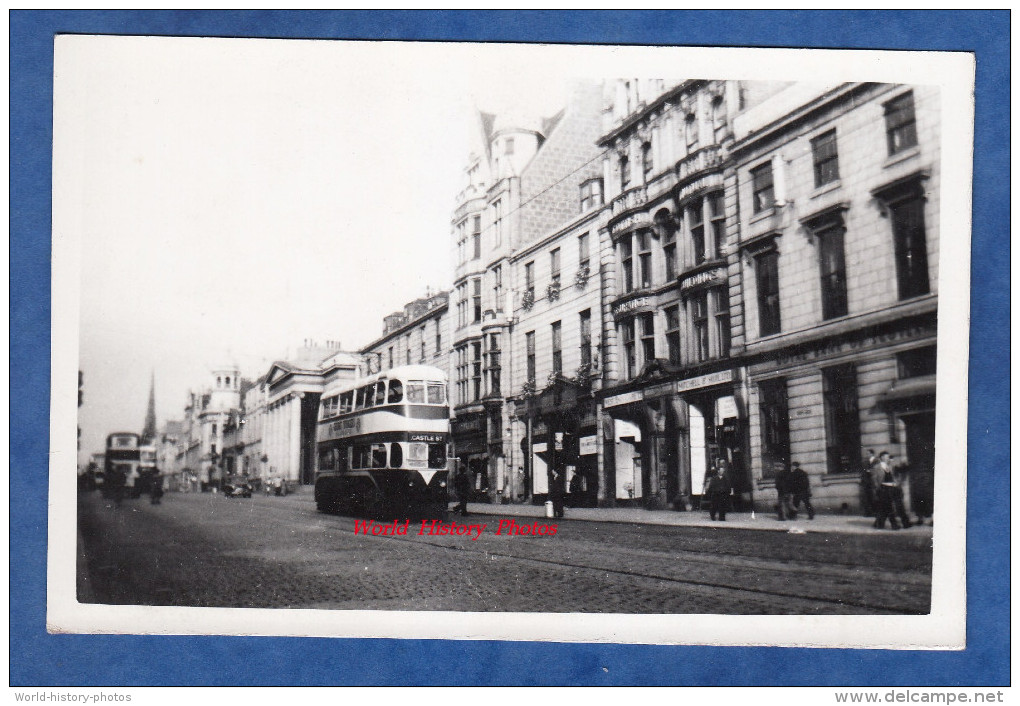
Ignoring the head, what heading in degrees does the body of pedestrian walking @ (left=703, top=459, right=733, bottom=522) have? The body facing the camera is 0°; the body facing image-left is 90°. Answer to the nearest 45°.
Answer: approximately 0°
